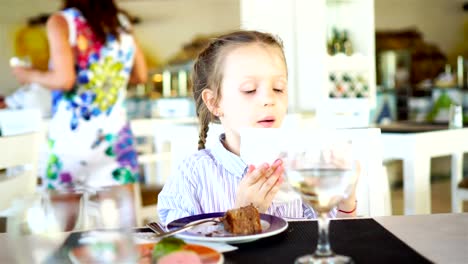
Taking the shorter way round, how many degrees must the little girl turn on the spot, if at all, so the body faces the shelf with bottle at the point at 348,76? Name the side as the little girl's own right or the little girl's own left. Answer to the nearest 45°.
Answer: approximately 135° to the little girl's own left

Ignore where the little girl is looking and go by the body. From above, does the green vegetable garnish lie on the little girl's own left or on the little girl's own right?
on the little girl's own right

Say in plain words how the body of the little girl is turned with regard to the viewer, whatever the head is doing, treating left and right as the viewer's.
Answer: facing the viewer and to the right of the viewer

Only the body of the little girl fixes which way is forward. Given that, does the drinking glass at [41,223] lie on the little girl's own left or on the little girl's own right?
on the little girl's own right

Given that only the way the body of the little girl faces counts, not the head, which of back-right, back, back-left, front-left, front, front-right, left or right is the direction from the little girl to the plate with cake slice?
front-right

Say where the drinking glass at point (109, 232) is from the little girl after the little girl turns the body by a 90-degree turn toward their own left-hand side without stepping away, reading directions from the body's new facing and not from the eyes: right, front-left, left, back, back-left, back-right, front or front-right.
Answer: back-right

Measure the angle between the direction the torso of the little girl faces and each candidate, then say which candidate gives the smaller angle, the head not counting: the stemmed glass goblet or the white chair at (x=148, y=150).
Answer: the stemmed glass goblet

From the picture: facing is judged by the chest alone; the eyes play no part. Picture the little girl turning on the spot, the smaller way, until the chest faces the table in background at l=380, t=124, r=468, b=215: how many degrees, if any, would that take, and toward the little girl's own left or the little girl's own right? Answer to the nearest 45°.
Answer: approximately 90° to the little girl's own left

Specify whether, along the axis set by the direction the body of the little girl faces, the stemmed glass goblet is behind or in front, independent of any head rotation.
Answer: in front
